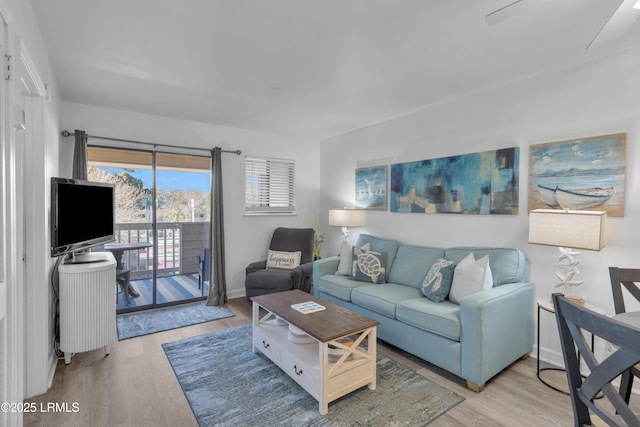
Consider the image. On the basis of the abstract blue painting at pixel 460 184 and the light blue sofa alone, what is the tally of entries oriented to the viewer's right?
0

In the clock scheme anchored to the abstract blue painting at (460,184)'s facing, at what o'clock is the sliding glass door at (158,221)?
The sliding glass door is roughly at 1 o'clock from the abstract blue painting.

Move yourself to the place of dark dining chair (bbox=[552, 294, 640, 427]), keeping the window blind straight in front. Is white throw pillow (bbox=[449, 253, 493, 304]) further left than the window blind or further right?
right

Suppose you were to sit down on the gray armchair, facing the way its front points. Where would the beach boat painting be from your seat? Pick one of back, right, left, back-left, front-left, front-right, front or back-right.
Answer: left

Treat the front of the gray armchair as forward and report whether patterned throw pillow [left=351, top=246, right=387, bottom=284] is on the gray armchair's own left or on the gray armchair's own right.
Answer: on the gray armchair's own left

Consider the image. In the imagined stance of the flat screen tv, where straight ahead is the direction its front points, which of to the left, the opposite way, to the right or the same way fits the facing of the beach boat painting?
the opposite way

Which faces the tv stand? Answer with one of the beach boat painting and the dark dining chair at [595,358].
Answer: the beach boat painting

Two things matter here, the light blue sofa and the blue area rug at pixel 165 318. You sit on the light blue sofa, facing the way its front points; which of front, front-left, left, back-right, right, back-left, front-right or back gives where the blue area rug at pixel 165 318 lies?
front-right

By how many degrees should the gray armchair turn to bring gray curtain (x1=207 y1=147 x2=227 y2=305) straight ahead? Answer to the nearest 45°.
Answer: approximately 45° to its right

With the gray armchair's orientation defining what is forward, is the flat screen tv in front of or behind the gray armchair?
in front
